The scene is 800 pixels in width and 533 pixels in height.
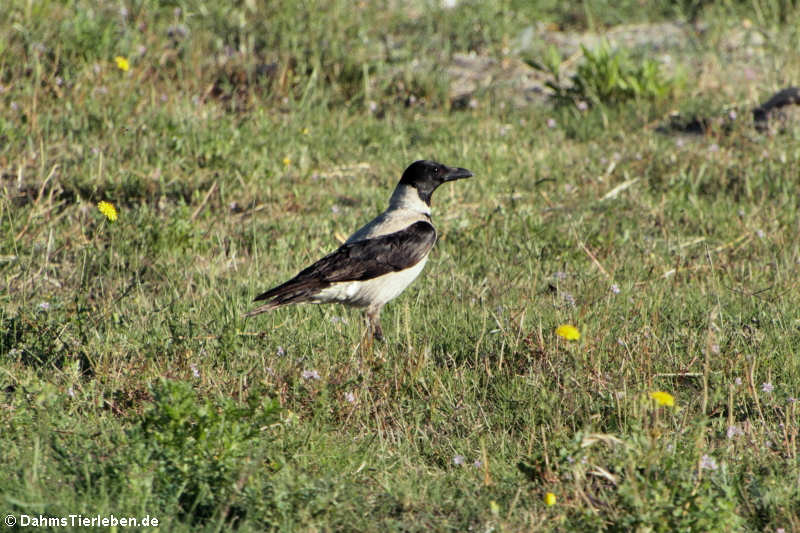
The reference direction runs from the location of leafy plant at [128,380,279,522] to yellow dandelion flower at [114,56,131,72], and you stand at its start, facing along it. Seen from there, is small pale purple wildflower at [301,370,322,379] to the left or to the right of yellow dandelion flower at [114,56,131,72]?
right

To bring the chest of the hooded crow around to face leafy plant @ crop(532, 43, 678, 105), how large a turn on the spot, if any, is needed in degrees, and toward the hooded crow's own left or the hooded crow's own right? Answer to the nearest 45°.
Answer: approximately 45° to the hooded crow's own left

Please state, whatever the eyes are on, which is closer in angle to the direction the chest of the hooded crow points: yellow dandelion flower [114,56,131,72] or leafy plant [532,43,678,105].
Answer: the leafy plant

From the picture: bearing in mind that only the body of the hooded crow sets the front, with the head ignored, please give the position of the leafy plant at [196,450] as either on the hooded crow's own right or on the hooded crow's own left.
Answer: on the hooded crow's own right

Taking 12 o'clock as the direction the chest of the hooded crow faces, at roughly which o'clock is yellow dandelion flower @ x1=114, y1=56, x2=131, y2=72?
The yellow dandelion flower is roughly at 8 o'clock from the hooded crow.

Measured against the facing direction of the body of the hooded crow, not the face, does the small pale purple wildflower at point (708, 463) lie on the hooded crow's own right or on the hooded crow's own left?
on the hooded crow's own right

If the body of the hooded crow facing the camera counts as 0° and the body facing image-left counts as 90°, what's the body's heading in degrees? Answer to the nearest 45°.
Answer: approximately 270°

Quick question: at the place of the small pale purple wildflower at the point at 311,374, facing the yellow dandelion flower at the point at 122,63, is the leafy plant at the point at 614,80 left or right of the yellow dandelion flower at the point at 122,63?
right

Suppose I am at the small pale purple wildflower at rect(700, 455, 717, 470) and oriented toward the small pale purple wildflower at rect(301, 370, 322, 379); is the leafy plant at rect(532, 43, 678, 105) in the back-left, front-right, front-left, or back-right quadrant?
front-right
